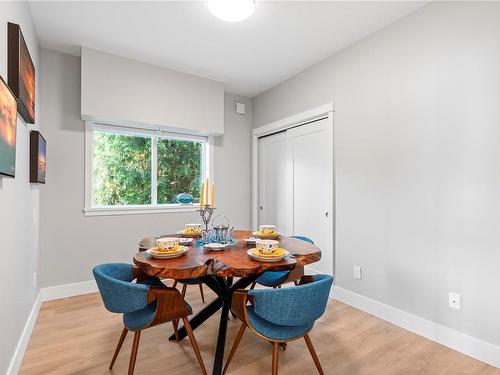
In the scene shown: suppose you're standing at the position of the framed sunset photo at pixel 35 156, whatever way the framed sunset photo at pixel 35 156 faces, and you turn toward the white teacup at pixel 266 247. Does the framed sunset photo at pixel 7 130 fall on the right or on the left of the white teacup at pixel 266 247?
right

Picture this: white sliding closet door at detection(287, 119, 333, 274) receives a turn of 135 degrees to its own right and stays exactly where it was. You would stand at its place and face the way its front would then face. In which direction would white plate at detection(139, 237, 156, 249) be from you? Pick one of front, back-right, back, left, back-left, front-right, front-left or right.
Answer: back-left

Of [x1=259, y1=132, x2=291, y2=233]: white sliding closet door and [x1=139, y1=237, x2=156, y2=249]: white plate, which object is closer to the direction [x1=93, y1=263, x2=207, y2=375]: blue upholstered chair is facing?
the white sliding closet door

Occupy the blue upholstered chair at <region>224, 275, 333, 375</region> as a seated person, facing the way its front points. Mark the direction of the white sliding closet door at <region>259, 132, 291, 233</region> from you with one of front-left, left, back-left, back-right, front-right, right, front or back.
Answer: front-right

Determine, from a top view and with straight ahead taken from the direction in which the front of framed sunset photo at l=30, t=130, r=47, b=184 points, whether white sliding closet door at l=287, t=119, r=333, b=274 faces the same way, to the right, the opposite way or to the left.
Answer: the opposite way

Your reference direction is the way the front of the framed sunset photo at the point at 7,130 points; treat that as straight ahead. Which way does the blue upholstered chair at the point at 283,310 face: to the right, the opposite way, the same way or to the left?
to the left

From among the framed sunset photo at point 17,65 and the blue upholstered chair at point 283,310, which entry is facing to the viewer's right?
the framed sunset photo

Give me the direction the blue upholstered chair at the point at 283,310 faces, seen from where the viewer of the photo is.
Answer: facing away from the viewer and to the left of the viewer

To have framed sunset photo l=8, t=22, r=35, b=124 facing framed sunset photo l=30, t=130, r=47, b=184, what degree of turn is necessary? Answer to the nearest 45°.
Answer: approximately 90° to its left

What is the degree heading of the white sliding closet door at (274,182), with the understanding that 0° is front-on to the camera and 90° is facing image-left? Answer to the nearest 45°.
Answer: approximately 45°

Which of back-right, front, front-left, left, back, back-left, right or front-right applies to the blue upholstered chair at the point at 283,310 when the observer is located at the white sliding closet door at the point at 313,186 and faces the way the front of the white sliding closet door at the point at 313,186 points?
front-left

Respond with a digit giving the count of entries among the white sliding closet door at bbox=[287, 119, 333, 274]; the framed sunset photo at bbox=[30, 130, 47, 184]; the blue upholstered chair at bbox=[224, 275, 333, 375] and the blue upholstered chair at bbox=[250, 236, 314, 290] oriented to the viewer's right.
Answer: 1

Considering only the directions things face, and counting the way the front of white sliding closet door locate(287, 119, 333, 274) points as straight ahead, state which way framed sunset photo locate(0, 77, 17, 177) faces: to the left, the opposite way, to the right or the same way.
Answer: the opposite way

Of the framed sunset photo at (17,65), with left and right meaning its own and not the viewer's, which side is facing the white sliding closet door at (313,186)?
front

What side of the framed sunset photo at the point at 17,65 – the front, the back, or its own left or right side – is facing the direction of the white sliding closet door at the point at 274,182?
front

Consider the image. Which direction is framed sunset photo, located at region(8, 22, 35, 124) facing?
to the viewer's right
